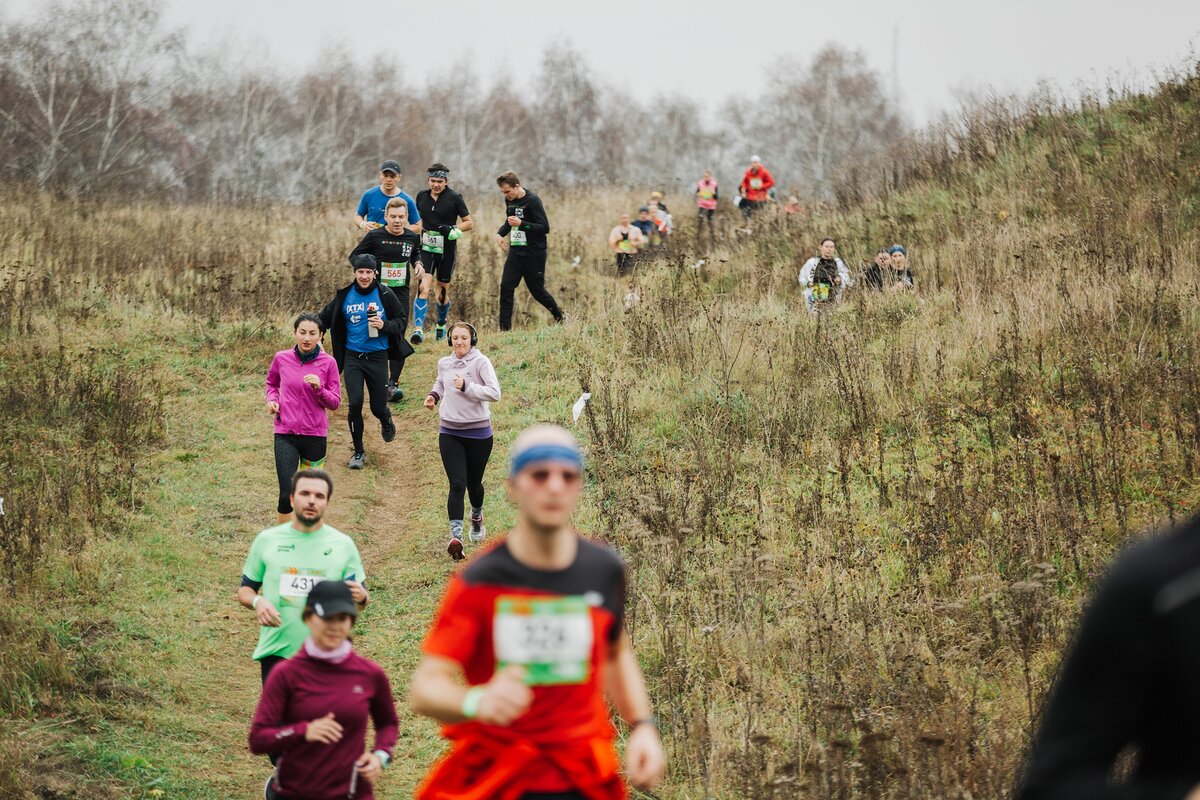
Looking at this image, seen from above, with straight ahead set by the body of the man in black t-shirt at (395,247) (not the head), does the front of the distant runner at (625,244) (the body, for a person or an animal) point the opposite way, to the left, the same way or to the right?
the same way

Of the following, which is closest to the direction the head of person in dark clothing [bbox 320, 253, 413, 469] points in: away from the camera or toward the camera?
toward the camera

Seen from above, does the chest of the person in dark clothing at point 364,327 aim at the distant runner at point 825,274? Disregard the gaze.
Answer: no

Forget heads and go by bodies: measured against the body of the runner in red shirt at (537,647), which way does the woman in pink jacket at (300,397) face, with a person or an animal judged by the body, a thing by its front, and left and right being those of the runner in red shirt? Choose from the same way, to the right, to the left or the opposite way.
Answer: the same way

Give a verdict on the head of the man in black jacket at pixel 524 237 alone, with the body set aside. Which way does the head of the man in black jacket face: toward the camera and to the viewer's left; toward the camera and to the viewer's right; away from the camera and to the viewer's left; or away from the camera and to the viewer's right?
toward the camera and to the viewer's left

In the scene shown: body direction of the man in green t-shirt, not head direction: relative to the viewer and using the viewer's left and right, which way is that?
facing the viewer

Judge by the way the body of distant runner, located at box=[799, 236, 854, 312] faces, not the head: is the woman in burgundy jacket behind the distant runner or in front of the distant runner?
in front

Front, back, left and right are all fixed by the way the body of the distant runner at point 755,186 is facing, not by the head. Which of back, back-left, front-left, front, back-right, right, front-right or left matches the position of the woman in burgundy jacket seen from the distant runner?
front

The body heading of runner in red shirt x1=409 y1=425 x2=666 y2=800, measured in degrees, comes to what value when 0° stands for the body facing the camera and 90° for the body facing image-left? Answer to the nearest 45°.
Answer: approximately 0°

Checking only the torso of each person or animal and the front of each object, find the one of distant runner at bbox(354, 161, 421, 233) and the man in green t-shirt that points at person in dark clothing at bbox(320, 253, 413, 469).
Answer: the distant runner

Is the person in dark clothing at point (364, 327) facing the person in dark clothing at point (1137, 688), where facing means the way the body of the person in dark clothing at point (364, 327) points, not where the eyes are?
yes

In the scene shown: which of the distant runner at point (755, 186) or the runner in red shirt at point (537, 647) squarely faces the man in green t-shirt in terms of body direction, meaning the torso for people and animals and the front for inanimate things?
the distant runner

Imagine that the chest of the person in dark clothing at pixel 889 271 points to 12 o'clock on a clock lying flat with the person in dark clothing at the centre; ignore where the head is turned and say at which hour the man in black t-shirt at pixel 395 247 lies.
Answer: The man in black t-shirt is roughly at 2 o'clock from the person in dark clothing.

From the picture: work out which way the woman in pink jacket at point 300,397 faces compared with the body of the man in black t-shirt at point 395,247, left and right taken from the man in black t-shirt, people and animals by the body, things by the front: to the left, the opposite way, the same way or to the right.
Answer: the same way

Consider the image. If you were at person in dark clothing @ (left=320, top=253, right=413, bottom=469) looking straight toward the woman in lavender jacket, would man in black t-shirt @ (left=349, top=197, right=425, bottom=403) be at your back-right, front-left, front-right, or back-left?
back-left

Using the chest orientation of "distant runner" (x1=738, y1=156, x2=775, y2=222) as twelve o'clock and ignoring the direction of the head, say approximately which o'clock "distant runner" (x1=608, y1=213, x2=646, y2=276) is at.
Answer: "distant runner" (x1=608, y1=213, x2=646, y2=276) is roughly at 1 o'clock from "distant runner" (x1=738, y1=156, x2=775, y2=222).
